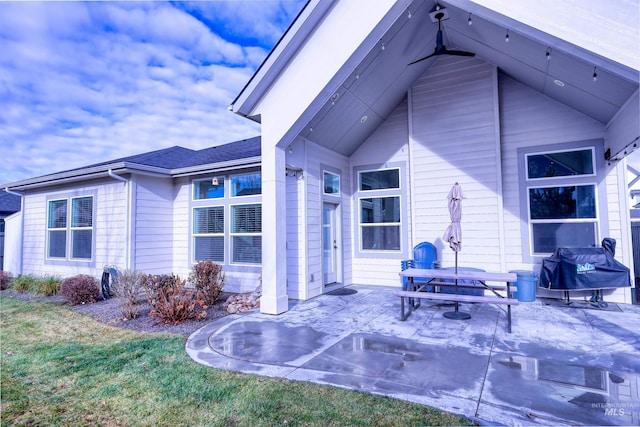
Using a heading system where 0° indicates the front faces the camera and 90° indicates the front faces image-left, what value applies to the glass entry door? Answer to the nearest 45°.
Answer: approximately 315°

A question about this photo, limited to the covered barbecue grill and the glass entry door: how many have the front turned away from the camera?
0

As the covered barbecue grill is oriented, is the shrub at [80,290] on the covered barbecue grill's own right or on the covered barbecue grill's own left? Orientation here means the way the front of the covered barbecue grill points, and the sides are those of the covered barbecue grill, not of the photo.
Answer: on the covered barbecue grill's own right

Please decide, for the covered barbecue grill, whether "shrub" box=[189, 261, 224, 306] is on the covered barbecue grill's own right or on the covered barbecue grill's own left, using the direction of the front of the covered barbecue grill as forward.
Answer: on the covered barbecue grill's own right

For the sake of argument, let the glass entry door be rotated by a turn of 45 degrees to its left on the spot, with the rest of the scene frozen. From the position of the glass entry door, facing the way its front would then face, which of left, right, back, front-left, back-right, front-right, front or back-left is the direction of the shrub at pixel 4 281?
back

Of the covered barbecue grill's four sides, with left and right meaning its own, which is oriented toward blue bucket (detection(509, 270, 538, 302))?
right

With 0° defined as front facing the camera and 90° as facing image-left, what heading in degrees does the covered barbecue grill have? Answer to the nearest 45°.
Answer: approximately 0°

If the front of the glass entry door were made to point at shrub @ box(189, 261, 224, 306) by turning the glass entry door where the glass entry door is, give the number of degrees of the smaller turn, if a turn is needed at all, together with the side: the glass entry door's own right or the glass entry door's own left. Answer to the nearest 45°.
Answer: approximately 90° to the glass entry door's own right

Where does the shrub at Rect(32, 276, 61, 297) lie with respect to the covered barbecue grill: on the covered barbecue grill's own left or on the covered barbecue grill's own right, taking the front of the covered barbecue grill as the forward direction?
on the covered barbecue grill's own right
